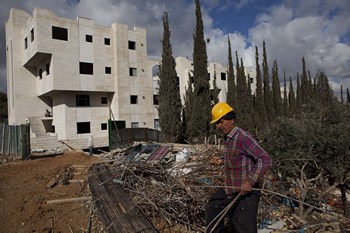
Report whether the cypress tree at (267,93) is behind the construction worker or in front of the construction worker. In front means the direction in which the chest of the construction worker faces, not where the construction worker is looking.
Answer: behind

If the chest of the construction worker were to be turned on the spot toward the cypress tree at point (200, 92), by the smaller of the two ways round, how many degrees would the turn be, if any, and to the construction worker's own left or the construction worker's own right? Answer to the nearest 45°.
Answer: approximately 135° to the construction worker's own right

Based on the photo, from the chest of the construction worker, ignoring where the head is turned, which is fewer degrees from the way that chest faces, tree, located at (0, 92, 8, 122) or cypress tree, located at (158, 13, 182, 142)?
the tree

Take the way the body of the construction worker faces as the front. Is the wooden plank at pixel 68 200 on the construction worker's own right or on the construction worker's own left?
on the construction worker's own right

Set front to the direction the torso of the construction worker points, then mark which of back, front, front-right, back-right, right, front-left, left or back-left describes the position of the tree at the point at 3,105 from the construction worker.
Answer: right

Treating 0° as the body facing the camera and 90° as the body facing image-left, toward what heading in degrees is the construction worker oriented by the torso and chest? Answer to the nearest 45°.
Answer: approximately 45°

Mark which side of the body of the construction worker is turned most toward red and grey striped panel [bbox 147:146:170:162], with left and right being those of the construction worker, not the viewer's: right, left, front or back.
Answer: right

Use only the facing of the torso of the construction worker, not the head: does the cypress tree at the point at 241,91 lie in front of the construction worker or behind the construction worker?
behind

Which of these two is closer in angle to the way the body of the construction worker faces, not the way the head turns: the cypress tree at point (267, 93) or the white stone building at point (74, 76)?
the white stone building
